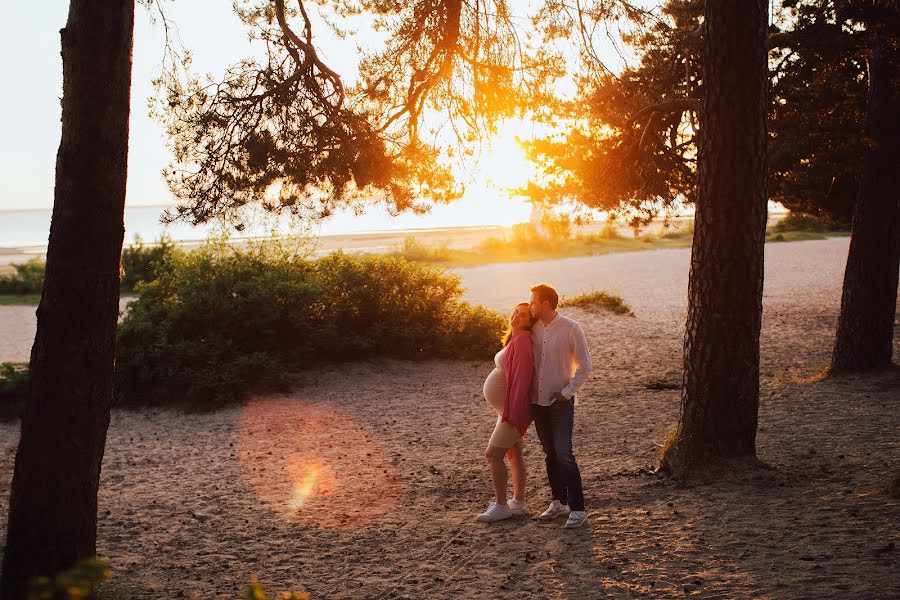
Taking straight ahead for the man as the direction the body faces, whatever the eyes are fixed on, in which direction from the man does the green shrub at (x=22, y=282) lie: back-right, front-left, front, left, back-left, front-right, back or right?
right

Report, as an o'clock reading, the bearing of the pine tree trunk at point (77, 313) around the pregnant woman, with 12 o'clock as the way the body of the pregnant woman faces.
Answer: The pine tree trunk is roughly at 11 o'clock from the pregnant woman.

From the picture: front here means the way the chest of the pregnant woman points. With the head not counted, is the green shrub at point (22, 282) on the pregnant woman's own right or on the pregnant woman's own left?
on the pregnant woman's own right

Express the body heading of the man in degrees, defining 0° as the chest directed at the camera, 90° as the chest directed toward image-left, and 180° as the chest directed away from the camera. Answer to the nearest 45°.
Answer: approximately 45°

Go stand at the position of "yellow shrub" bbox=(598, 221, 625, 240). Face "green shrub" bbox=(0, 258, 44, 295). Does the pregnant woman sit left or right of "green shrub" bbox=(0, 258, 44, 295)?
left

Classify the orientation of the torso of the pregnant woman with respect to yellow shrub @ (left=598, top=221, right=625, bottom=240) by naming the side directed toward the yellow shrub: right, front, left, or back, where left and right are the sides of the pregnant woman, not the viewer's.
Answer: right

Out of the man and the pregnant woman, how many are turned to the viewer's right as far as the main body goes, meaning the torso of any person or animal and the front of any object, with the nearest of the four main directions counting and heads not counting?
0

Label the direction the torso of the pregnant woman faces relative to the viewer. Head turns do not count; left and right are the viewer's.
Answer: facing to the left of the viewer

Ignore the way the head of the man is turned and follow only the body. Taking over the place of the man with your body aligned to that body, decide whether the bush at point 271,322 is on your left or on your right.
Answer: on your right

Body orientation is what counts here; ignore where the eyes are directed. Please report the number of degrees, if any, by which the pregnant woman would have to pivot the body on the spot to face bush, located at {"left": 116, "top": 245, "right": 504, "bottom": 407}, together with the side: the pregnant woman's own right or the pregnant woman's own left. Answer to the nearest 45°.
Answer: approximately 45° to the pregnant woman's own right
